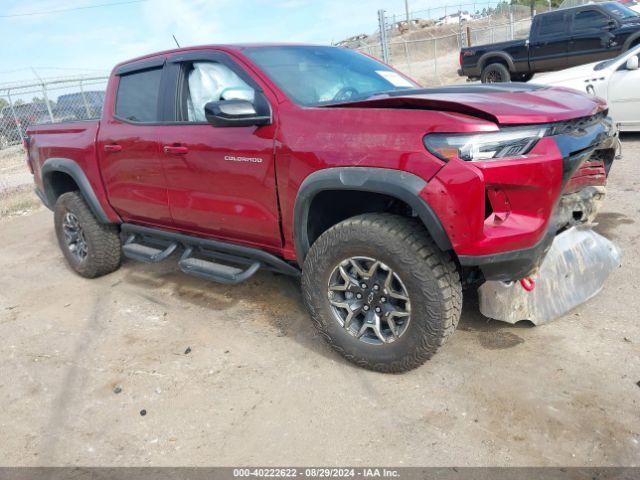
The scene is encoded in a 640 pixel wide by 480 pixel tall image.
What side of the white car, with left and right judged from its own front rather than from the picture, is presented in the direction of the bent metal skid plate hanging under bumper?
left

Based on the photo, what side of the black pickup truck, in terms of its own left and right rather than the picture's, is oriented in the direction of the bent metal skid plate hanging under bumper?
right

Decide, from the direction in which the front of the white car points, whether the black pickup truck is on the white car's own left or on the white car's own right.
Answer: on the white car's own right

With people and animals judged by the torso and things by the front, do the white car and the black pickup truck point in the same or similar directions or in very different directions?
very different directions

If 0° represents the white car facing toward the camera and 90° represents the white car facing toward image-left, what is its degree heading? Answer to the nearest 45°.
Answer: approximately 90°

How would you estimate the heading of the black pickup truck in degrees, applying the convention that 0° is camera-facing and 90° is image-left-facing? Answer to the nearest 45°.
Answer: approximately 270°

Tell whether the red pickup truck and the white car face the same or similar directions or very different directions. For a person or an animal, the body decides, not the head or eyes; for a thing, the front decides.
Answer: very different directions

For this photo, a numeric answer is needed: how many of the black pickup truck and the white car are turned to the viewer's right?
1

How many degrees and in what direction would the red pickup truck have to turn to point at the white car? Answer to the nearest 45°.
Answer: approximately 90° to its left

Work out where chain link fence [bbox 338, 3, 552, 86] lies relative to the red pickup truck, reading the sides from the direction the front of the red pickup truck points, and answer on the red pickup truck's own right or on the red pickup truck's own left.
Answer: on the red pickup truck's own left
